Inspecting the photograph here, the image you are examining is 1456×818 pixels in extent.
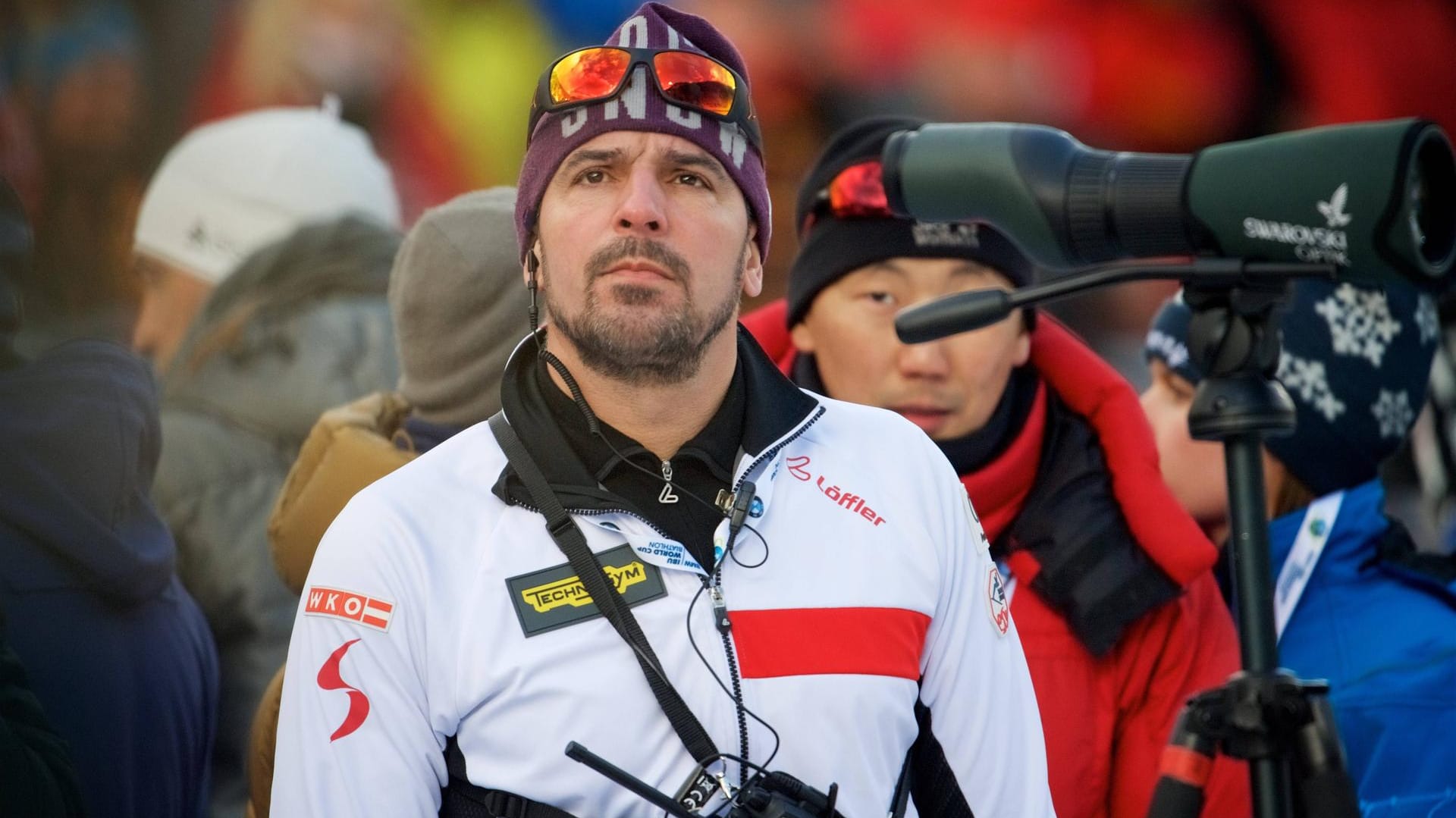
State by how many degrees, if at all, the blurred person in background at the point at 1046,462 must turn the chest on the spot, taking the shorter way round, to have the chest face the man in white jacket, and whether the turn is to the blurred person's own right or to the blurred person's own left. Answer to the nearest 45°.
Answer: approximately 45° to the blurred person's own right

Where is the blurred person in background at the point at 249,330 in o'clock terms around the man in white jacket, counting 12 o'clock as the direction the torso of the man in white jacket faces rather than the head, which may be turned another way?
The blurred person in background is roughly at 5 o'clock from the man in white jacket.

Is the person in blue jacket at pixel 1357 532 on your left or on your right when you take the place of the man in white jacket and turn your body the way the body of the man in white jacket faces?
on your left

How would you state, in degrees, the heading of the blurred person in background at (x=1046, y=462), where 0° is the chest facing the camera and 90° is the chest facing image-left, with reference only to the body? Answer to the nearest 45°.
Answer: approximately 0°

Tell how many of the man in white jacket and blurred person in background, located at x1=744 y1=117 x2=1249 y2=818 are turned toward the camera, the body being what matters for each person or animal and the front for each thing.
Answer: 2

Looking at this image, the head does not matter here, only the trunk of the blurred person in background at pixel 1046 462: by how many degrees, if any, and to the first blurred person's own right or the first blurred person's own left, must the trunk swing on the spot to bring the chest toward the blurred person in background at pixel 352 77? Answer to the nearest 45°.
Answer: approximately 135° to the first blurred person's own right

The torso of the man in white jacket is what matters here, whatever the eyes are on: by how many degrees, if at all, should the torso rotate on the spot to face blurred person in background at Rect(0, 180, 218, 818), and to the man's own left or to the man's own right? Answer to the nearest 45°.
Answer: approximately 135° to the man's own right

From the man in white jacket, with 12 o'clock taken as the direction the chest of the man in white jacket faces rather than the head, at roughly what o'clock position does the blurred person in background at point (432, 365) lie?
The blurred person in background is roughly at 5 o'clock from the man in white jacket.

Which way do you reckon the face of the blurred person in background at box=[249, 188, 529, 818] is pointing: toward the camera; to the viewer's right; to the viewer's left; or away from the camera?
away from the camera

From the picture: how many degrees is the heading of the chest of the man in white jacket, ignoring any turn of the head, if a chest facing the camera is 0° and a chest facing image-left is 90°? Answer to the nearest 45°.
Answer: approximately 0°

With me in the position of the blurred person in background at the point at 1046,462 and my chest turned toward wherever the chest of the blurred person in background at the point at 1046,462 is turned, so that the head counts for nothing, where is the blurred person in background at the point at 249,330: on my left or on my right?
on my right
